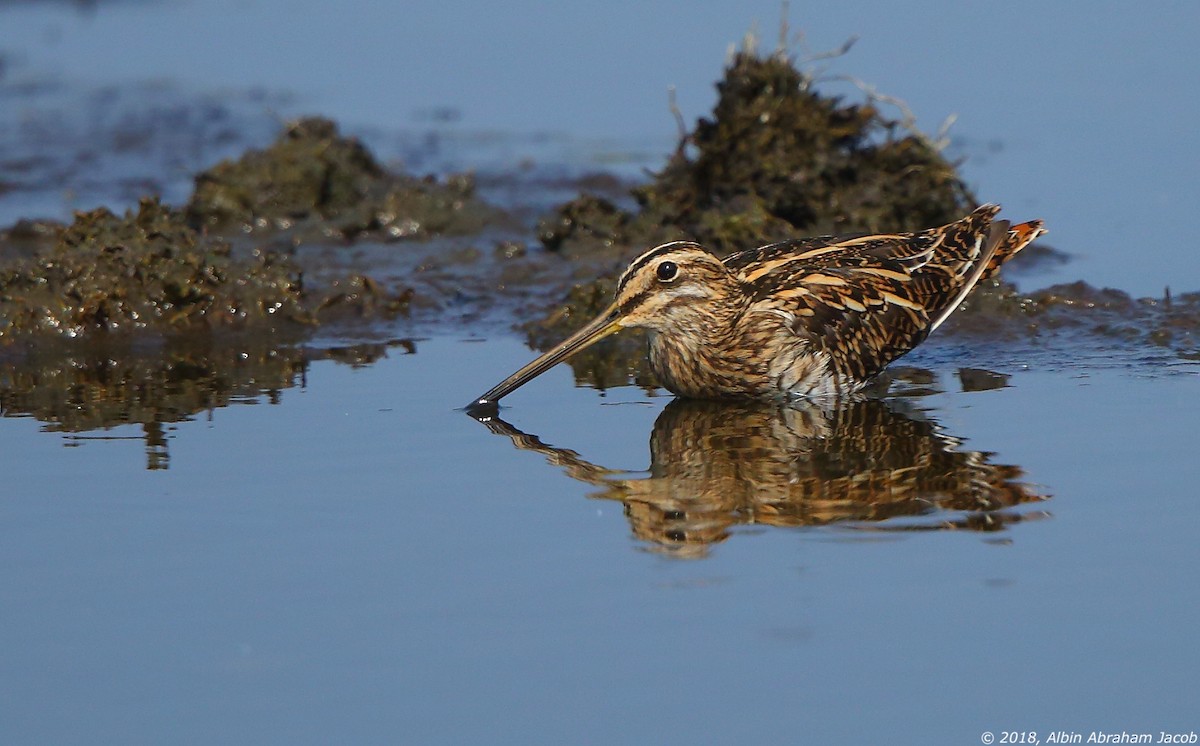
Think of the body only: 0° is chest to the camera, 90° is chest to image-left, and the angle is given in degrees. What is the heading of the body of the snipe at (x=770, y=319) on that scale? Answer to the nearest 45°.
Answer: approximately 90°

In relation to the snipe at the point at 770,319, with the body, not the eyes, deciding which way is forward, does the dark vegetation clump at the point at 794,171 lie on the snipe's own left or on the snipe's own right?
on the snipe's own right

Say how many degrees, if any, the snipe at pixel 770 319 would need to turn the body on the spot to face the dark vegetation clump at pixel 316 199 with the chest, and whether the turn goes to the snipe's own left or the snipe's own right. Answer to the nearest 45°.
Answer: approximately 45° to the snipe's own right

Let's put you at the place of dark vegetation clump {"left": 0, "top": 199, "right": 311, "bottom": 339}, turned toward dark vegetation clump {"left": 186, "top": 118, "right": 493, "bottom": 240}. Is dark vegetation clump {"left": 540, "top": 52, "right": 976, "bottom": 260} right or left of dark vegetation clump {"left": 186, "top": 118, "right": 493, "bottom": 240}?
right
